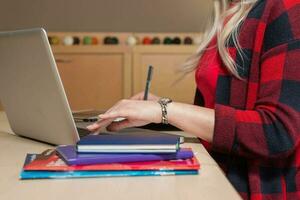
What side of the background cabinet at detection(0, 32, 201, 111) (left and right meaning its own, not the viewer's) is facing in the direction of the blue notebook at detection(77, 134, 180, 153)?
front

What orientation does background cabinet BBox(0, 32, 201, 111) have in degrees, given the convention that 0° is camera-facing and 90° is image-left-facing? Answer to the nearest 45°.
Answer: approximately 0°

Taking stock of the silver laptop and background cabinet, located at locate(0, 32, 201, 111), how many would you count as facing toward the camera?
1

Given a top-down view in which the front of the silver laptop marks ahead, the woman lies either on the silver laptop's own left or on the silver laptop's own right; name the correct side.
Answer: on the silver laptop's own right

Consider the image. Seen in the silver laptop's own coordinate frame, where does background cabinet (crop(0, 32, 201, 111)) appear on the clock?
The background cabinet is roughly at 11 o'clock from the silver laptop.

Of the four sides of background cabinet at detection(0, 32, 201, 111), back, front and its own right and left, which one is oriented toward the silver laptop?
front

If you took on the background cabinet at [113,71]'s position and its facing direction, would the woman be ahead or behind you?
ahead

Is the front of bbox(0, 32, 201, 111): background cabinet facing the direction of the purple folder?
yes

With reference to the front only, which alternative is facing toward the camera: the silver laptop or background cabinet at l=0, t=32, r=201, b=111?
the background cabinet

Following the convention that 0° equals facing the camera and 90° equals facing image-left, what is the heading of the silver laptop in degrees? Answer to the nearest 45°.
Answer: approximately 225°
